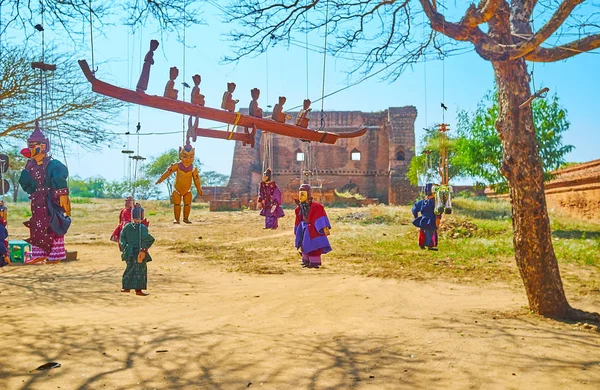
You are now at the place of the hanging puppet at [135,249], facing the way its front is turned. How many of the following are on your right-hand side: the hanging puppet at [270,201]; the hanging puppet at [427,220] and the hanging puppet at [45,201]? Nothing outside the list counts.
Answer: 1

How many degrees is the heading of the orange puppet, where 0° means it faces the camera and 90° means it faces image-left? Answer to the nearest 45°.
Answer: approximately 0°

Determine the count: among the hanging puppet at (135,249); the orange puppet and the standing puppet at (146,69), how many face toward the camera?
2

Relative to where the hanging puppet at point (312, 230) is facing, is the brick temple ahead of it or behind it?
behind
